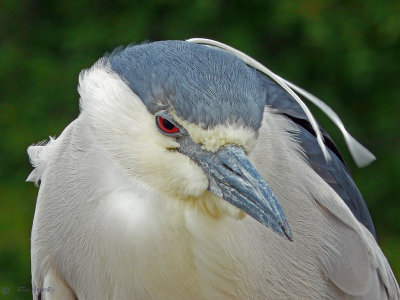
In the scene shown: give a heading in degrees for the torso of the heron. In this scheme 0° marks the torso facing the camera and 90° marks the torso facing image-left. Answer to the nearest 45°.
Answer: approximately 0°
